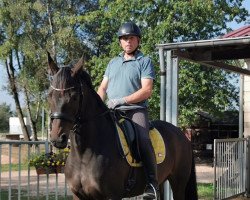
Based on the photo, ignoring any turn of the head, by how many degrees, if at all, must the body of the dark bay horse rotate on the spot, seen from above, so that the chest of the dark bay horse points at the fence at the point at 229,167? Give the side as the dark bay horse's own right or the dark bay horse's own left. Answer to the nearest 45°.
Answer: approximately 180°

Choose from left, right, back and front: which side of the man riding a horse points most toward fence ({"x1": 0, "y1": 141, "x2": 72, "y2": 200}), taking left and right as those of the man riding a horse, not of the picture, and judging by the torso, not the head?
right

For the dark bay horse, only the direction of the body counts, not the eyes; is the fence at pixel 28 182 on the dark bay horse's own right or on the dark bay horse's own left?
on the dark bay horse's own right

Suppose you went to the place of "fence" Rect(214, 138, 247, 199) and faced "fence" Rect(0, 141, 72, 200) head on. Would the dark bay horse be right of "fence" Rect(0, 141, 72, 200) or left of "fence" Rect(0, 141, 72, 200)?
left

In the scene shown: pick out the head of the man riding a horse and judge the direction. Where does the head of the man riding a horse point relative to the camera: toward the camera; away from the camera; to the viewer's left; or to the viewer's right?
toward the camera

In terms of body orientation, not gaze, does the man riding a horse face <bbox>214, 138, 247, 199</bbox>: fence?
no
